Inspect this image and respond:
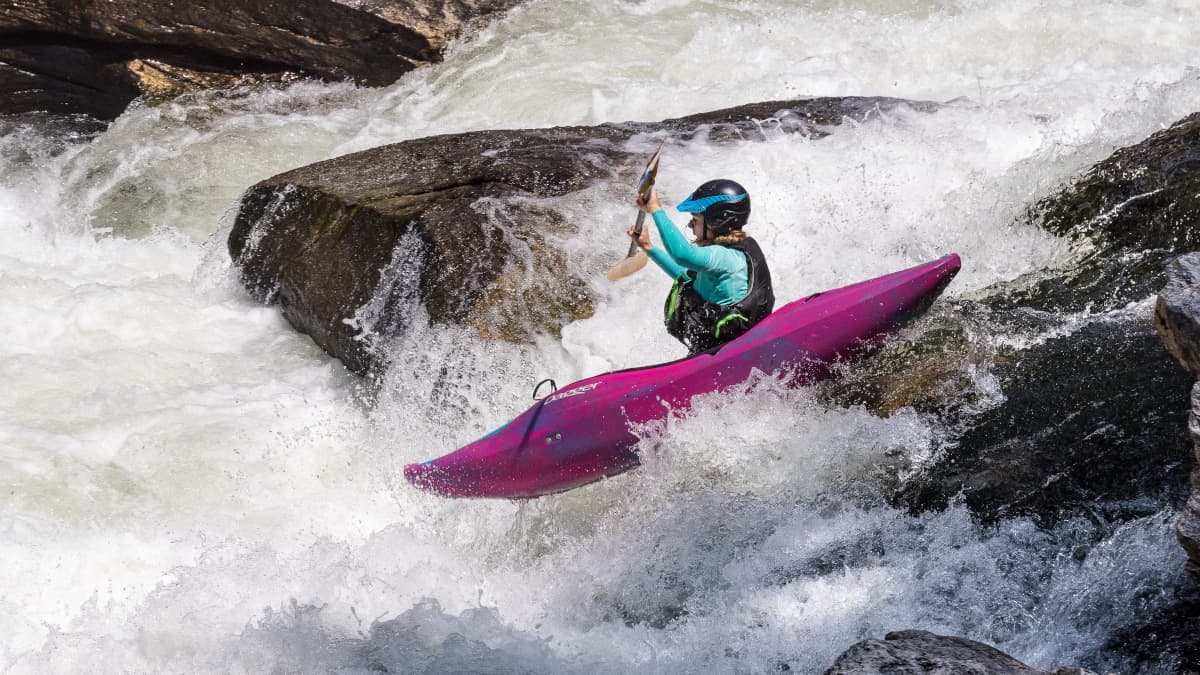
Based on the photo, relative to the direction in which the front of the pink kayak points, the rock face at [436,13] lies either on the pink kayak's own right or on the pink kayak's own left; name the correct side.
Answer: on the pink kayak's own right

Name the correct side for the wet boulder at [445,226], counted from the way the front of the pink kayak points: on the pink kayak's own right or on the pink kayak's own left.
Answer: on the pink kayak's own right

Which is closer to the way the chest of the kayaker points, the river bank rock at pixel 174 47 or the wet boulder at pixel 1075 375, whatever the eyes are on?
the river bank rock

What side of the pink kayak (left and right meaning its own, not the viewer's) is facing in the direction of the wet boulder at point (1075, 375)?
back

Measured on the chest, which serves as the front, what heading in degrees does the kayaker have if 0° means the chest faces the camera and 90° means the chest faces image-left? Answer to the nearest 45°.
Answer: approximately 90°

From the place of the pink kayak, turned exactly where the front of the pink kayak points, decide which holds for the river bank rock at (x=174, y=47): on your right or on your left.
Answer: on your right

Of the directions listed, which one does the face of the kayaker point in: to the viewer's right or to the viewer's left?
to the viewer's left

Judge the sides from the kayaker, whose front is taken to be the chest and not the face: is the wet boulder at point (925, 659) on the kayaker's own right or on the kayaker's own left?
on the kayaker's own left

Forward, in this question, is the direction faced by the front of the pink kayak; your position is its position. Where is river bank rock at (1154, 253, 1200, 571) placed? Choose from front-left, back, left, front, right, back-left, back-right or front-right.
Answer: back-left

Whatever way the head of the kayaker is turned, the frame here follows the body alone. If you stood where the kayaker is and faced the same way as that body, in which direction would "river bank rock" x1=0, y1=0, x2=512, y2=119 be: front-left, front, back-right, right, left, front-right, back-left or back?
front-right

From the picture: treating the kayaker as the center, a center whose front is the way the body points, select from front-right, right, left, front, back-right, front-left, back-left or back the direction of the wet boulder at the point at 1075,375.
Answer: back

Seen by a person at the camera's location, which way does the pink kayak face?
facing to the left of the viewer
